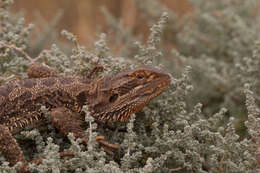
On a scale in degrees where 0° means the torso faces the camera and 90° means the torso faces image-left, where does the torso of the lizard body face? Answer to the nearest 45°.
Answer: approximately 270°
